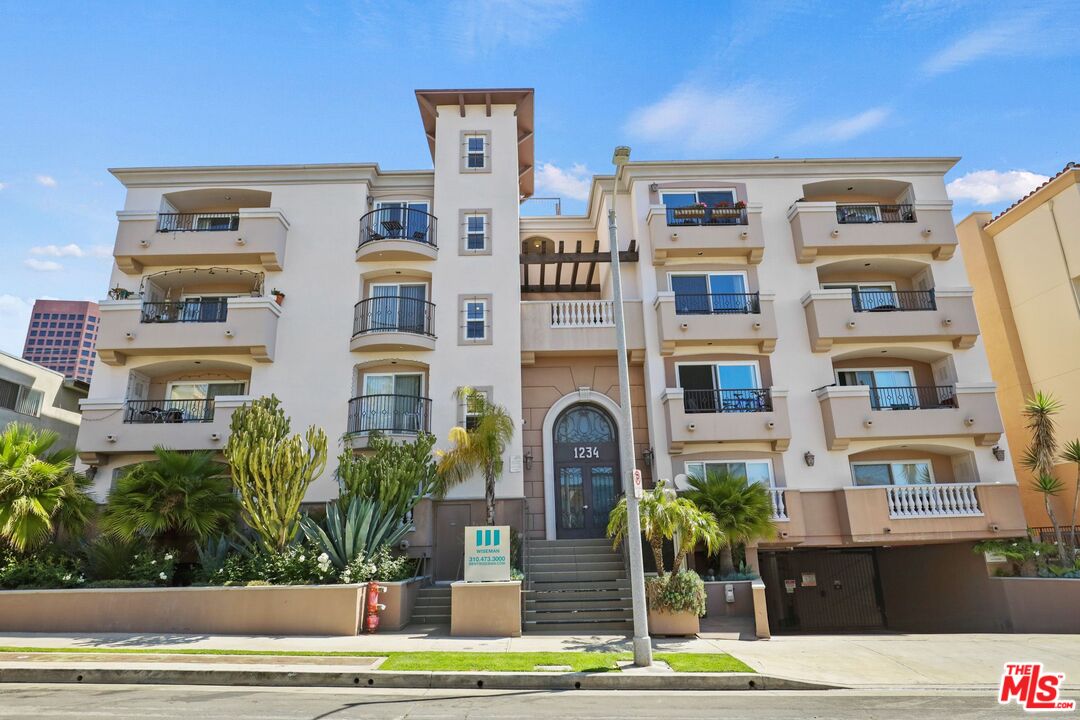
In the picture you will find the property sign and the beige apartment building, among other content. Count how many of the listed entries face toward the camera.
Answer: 2

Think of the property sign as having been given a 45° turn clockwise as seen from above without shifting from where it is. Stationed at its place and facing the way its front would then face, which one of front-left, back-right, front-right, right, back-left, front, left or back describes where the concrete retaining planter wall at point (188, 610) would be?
front-right

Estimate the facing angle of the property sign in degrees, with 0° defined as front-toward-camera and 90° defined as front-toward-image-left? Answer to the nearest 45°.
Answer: approximately 0°

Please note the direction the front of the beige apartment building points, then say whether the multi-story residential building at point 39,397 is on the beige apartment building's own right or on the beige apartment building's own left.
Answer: on the beige apartment building's own right

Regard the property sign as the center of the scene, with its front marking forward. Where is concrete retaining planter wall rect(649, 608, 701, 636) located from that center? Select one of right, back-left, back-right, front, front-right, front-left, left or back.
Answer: left

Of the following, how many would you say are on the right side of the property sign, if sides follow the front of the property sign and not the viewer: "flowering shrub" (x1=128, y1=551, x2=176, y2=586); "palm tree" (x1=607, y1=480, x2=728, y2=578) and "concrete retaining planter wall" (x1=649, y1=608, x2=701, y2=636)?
1

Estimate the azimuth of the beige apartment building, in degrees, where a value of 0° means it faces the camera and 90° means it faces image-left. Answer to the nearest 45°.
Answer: approximately 0°

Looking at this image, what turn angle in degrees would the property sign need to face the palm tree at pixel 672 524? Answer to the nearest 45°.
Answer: approximately 90° to its left

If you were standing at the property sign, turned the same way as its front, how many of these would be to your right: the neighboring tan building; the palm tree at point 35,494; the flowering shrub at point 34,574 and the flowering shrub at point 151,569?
3

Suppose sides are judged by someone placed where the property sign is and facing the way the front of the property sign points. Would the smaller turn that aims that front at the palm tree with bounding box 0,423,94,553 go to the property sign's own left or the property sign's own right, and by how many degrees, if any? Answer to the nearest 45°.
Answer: approximately 90° to the property sign's own right

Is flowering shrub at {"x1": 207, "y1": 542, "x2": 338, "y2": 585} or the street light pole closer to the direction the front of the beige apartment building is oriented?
the street light pole

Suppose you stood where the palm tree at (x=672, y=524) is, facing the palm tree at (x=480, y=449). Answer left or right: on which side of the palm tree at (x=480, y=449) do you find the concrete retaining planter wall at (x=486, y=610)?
left

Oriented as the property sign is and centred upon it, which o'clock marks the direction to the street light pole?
The street light pole is roughly at 11 o'clock from the property sign.
